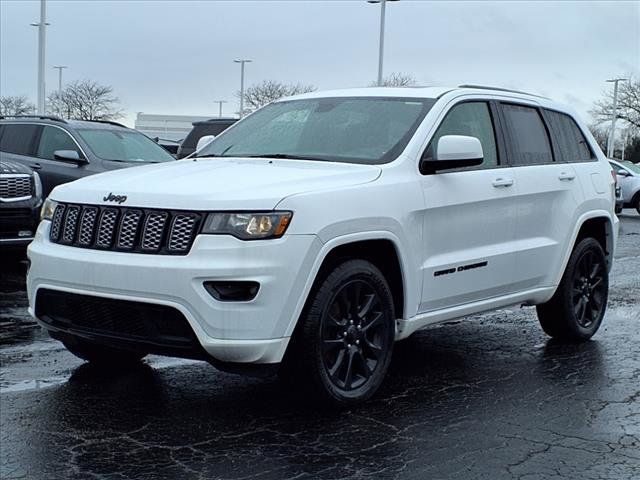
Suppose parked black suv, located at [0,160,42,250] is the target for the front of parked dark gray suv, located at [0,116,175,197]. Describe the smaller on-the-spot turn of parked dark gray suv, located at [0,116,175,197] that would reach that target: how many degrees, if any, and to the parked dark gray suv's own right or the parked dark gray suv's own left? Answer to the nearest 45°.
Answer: approximately 45° to the parked dark gray suv's own right

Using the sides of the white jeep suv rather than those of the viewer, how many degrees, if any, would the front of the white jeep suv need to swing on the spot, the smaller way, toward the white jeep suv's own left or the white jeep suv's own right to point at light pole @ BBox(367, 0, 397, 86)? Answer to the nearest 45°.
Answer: approximately 135° to the white jeep suv's own right

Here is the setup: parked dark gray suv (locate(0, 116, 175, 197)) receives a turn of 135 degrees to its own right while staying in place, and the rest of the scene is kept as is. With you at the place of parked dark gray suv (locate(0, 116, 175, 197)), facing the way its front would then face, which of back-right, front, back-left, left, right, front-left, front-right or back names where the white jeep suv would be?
left

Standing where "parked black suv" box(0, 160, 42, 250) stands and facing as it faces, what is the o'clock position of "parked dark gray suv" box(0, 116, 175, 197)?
"parked dark gray suv" box(0, 116, 175, 197) is roughly at 8 o'clock from "parked black suv" box(0, 160, 42, 250).

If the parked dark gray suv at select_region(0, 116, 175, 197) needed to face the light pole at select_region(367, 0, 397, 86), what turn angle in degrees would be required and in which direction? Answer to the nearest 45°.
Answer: approximately 90° to its left

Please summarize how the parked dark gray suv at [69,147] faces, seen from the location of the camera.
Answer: facing the viewer and to the right of the viewer

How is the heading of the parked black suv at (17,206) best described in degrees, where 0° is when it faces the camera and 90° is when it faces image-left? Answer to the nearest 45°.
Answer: approximately 315°

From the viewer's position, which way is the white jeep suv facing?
facing the viewer and to the left of the viewer

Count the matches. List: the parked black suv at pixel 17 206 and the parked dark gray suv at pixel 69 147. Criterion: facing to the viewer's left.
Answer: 0

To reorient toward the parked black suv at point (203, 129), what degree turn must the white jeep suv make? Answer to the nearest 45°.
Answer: approximately 135° to its right

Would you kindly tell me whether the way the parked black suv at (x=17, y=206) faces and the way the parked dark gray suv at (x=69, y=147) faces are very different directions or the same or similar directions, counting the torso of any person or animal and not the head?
same or similar directions

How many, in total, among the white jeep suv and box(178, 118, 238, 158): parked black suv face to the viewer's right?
0
